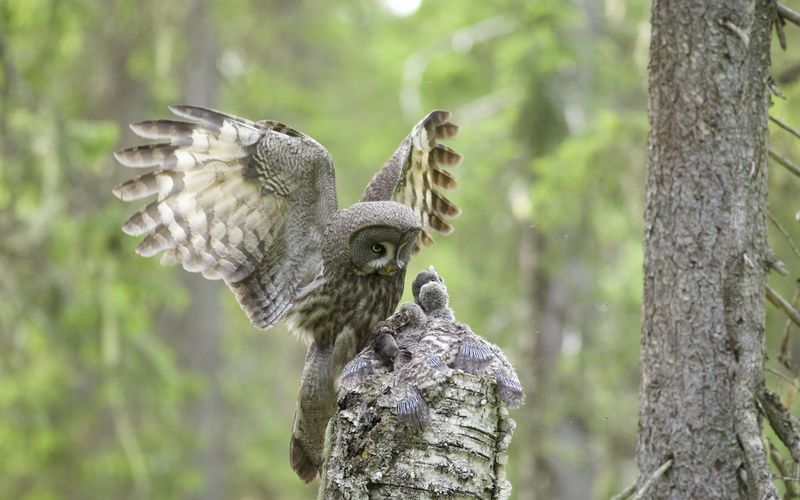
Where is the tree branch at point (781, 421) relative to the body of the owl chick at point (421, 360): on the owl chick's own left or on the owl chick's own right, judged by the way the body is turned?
on the owl chick's own right

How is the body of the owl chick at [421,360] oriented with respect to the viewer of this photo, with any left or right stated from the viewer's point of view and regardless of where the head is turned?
facing away from the viewer and to the left of the viewer

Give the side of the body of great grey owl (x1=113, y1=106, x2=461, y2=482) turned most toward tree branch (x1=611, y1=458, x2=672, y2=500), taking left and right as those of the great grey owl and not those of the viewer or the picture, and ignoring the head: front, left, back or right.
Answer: front

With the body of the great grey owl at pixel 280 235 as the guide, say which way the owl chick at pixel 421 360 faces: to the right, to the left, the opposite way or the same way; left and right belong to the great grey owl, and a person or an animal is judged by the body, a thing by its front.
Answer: the opposite way

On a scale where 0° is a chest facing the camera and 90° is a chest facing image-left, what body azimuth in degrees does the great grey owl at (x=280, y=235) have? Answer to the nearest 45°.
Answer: approximately 315°

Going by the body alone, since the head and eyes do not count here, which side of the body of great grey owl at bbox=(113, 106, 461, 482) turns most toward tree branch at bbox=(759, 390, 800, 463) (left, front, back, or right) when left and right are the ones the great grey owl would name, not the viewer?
front

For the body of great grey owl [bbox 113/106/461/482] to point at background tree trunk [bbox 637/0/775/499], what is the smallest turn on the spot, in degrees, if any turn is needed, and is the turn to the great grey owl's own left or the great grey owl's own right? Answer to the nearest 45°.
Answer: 0° — it already faces it

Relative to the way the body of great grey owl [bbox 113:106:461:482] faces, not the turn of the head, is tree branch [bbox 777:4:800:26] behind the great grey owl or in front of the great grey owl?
in front

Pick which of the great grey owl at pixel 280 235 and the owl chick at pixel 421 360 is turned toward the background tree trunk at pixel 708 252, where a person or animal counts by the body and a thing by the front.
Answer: the great grey owl
